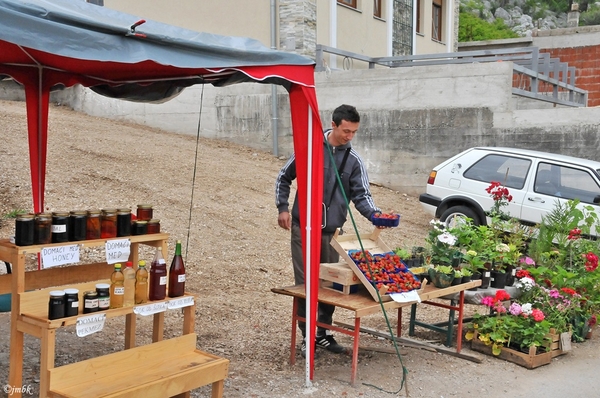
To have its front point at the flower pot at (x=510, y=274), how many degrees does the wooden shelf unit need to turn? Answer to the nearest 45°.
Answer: approximately 90° to its left

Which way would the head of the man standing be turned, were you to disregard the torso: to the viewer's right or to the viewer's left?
to the viewer's right

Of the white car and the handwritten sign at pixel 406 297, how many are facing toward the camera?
1

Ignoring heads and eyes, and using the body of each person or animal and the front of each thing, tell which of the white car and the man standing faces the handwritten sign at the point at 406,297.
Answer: the man standing

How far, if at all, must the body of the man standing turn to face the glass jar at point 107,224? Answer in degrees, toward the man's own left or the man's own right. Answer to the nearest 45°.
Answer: approximately 90° to the man's own right

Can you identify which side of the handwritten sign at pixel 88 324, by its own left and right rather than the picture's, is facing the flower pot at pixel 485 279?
left

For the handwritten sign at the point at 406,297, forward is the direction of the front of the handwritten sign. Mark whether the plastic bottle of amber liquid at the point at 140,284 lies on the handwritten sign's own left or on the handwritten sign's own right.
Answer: on the handwritten sign's own right

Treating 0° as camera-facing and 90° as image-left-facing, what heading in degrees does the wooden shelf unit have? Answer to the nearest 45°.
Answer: approximately 315°

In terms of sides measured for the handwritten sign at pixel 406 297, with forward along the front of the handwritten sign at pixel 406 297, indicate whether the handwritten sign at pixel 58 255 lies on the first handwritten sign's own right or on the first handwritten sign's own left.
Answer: on the first handwritten sign's own right
